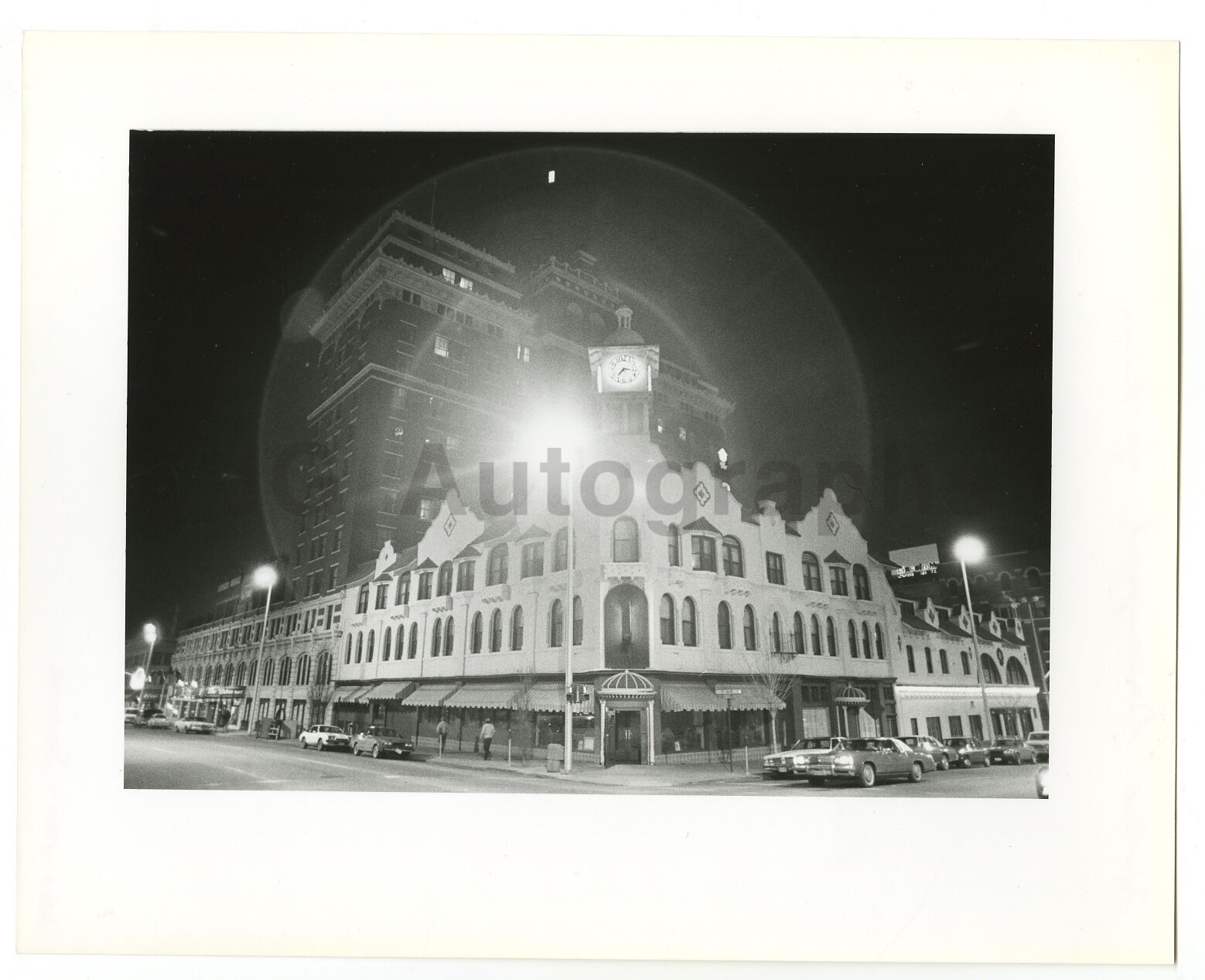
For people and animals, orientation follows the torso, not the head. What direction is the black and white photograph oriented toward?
toward the camera
